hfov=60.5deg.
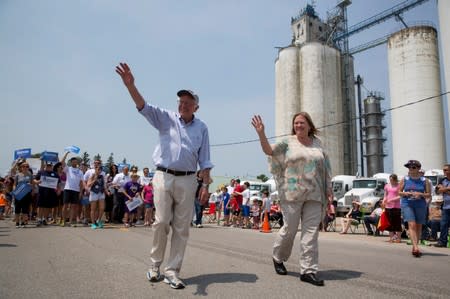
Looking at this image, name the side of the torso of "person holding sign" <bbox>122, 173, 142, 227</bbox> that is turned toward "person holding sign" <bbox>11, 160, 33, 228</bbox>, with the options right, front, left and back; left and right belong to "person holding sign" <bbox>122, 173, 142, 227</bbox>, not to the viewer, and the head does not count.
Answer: right

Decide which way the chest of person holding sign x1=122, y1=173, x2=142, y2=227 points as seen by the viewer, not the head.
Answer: toward the camera

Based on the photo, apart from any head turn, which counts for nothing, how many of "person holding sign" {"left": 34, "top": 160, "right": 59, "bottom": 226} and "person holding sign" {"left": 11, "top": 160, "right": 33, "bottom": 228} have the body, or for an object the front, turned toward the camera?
2

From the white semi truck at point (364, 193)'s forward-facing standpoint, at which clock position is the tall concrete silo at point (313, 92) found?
The tall concrete silo is roughly at 4 o'clock from the white semi truck.

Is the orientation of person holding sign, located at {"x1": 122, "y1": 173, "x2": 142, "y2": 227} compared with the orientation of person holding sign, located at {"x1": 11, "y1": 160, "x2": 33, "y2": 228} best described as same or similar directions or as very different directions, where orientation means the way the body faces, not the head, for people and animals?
same or similar directions

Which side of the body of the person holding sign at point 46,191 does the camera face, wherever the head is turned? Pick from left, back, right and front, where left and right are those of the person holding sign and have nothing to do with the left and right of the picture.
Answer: front

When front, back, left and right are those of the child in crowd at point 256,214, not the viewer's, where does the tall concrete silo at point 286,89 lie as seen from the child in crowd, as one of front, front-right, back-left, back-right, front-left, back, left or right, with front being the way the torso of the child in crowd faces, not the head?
back-right

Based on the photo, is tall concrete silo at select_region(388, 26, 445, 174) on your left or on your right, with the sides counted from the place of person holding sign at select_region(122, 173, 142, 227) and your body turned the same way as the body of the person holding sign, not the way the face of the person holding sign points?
on your left

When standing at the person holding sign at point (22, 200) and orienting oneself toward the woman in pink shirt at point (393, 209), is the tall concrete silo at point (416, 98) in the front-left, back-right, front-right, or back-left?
front-left

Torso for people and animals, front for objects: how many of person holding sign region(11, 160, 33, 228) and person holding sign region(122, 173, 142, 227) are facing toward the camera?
2

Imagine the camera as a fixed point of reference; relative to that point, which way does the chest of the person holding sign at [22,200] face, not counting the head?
toward the camera

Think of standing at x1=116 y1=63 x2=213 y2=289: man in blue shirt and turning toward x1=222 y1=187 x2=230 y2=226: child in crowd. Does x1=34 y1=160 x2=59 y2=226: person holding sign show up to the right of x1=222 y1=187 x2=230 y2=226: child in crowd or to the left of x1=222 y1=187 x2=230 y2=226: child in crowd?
left

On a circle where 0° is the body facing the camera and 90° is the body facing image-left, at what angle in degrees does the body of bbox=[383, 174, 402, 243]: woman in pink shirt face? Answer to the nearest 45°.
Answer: approximately 45°

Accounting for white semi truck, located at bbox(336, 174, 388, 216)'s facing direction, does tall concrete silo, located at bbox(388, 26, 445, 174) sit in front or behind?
behind

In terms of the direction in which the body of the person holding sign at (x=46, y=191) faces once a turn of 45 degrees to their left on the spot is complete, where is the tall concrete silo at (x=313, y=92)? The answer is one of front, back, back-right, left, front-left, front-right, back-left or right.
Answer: left

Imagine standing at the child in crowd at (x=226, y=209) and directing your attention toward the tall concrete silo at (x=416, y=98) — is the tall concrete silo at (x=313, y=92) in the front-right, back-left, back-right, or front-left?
front-left
